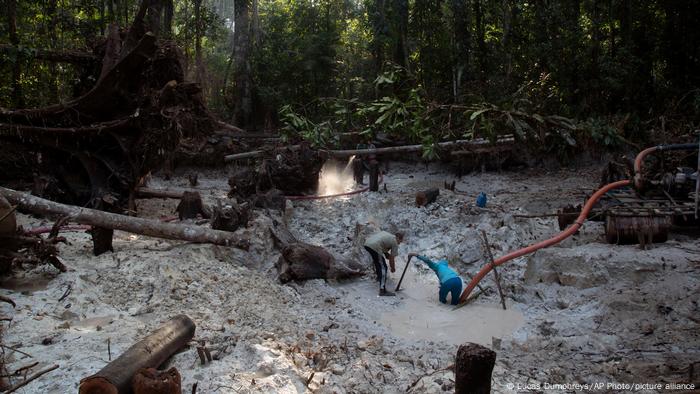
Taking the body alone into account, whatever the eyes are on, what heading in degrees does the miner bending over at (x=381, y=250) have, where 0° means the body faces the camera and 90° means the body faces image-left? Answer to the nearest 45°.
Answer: approximately 270°

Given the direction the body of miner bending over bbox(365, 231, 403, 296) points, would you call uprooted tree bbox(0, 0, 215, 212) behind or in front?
behind

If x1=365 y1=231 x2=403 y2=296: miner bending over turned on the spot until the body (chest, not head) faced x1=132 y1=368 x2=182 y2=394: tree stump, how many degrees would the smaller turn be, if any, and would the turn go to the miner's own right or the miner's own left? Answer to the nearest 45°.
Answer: approximately 90° to the miner's own right

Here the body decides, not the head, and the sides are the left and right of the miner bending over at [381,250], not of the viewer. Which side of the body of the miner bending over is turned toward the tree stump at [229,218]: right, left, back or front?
back

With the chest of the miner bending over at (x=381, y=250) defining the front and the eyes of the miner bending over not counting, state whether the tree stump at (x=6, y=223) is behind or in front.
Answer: behind

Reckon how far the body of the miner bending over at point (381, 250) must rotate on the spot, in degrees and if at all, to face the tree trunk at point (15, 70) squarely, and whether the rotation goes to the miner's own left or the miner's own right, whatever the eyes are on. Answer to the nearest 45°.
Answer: approximately 135° to the miner's own left

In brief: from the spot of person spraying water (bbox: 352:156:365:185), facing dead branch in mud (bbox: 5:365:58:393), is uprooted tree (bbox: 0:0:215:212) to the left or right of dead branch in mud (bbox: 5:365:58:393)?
right

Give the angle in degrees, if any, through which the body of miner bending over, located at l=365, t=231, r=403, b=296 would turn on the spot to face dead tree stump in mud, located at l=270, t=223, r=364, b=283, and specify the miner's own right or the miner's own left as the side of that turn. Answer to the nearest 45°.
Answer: approximately 180°

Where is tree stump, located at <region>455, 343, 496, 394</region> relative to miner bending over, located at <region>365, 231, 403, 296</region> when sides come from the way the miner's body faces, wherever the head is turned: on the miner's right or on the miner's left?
on the miner's right
